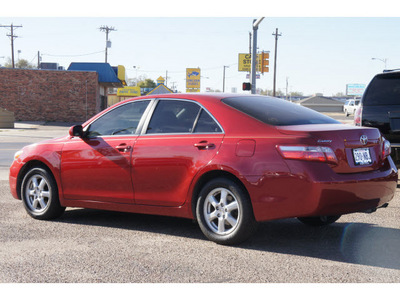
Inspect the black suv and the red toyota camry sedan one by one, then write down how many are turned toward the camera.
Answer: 0

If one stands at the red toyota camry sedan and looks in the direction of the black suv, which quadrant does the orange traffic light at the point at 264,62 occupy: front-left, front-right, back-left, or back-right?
front-left

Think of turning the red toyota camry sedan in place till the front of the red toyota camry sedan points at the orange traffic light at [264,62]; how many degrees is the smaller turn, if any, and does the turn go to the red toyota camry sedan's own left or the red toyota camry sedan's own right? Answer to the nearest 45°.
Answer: approximately 45° to the red toyota camry sedan's own right

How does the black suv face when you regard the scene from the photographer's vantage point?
facing away from the viewer

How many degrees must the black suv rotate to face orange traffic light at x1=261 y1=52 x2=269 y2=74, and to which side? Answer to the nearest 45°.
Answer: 0° — it already faces it

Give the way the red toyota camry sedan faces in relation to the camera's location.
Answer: facing away from the viewer and to the left of the viewer

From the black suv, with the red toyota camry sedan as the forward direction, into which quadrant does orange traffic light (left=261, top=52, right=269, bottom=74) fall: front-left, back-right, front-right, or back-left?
back-right

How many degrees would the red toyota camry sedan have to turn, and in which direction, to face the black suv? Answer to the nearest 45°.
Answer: approximately 90° to its right

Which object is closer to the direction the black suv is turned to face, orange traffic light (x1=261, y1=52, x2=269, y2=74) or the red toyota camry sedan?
the orange traffic light
